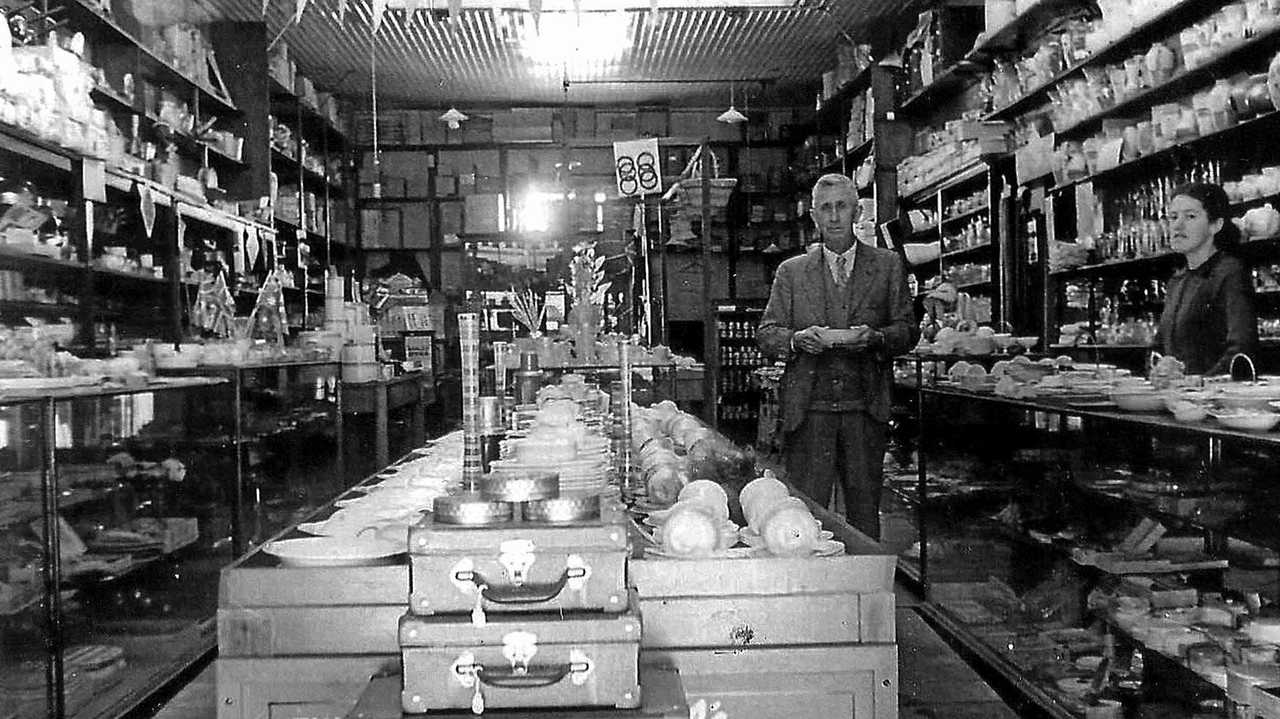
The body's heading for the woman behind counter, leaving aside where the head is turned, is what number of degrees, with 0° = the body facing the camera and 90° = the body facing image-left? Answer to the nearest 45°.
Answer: approximately 45°

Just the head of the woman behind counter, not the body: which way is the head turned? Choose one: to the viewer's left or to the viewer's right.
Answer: to the viewer's left

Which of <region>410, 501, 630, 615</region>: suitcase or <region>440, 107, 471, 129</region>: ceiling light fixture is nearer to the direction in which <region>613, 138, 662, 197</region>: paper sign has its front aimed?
the suitcase

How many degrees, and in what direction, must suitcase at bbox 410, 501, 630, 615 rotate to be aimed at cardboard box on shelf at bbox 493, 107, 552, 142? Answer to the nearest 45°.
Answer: approximately 180°

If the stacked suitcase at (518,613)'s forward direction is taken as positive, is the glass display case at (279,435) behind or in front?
behind

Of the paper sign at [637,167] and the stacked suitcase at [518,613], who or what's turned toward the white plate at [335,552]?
the paper sign

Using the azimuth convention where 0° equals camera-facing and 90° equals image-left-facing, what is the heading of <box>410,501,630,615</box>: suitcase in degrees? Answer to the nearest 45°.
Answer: approximately 0°

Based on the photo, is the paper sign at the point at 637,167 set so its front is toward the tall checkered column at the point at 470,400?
yes

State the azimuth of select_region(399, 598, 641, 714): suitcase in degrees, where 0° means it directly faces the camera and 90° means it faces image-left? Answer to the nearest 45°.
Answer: approximately 0°

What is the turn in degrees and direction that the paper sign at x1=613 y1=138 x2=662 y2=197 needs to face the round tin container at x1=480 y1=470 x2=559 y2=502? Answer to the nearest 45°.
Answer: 0° — it already faces it
